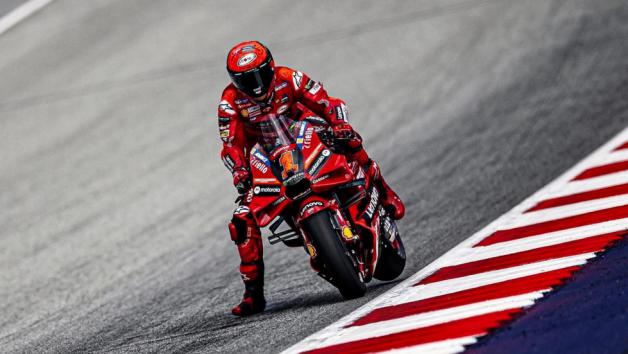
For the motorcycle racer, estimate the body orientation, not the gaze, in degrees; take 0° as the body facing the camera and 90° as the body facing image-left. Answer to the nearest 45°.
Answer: approximately 0°
